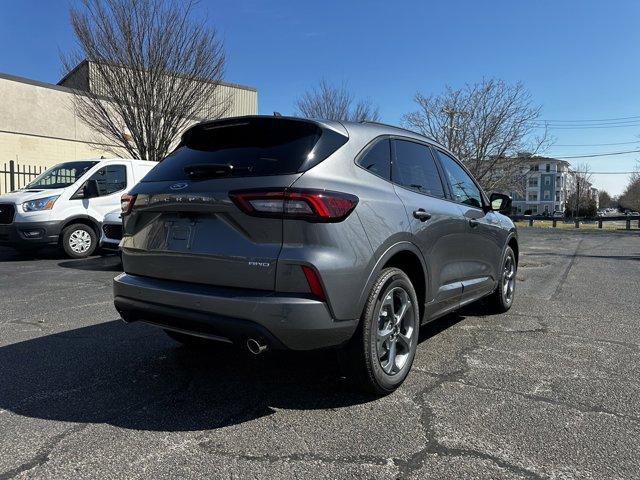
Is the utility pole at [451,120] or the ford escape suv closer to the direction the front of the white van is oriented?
the ford escape suv

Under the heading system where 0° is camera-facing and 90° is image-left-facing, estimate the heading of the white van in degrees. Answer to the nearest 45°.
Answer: approximately 45°

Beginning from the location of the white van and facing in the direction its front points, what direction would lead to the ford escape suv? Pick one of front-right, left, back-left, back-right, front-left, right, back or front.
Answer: front-left

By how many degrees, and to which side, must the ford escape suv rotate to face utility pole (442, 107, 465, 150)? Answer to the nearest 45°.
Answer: approximately 45° to its left

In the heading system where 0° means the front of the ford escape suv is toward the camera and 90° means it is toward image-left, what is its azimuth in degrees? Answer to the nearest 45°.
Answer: approximately 225°

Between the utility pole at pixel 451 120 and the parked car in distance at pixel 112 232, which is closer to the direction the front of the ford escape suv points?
the utility pole

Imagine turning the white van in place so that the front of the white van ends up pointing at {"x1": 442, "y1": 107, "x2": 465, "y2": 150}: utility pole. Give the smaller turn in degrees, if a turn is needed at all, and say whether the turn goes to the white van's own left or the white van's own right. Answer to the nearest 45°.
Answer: approximately 180°

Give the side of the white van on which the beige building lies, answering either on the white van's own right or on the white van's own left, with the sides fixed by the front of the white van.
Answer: on the white van's own right

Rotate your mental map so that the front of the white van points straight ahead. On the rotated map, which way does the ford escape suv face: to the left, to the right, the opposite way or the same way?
the opposite way
